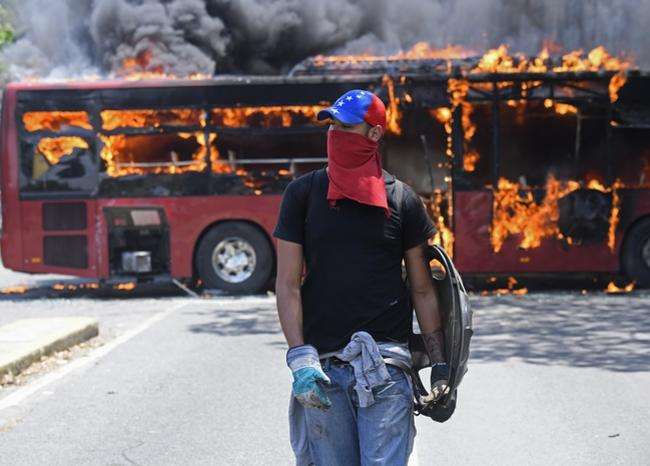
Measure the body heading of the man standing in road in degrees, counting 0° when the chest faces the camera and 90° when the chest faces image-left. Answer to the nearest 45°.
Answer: approximately 0°

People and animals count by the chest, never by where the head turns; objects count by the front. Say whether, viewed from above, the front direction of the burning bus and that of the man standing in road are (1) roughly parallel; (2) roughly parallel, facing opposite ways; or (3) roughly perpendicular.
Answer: roughly perpendicular

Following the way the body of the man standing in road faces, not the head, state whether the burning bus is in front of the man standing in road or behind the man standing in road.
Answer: behind
